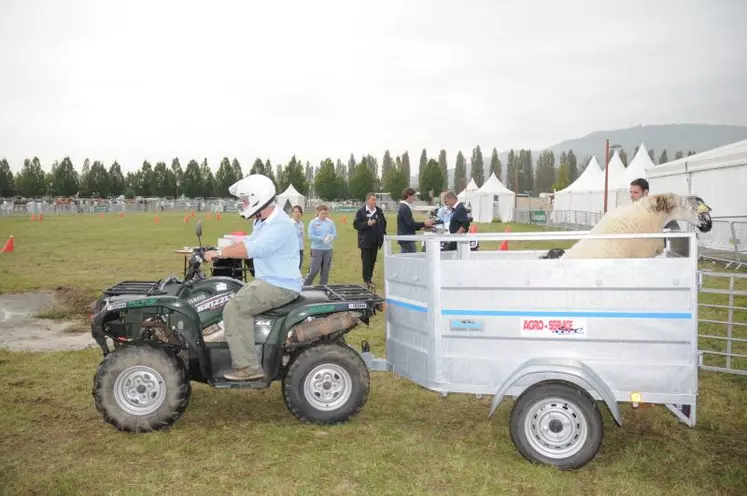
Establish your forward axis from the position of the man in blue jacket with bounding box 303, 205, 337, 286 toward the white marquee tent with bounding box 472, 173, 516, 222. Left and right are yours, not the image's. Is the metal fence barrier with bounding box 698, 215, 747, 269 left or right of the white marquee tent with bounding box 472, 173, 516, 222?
right

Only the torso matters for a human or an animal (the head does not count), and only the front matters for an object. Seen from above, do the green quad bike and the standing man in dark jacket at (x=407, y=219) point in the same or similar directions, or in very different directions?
very different directions

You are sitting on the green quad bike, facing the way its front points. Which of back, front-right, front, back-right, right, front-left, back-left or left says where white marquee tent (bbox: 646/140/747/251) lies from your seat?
back-right

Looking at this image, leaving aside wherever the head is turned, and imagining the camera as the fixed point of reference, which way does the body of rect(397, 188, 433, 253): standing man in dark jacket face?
to the viewer's right

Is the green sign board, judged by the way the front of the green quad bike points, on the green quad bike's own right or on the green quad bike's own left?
on the green quad bike's own right

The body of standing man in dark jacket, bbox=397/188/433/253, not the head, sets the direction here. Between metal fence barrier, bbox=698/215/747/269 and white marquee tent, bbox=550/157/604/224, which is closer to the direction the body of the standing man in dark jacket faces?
the metal fence barrier

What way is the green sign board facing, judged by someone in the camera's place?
facing the viewer

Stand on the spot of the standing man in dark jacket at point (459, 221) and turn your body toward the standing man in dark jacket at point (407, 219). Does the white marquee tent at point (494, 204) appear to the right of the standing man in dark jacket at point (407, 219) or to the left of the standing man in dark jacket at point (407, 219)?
right

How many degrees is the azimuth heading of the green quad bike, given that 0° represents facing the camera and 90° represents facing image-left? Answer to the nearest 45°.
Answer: approximately 90°

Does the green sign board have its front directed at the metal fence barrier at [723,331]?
yes

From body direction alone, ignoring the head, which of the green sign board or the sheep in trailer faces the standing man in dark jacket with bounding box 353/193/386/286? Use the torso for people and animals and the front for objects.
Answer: the green sign board

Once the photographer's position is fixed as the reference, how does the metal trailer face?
facing to the left of the viewer

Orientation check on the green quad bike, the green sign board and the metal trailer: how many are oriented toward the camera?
1

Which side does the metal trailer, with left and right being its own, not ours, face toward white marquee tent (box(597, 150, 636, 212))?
right

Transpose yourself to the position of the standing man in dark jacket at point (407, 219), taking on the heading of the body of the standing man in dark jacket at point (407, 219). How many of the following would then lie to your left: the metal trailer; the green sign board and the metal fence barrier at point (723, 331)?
1

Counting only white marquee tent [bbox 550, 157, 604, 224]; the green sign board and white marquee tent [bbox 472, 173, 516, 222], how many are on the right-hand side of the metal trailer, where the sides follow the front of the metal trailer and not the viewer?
3

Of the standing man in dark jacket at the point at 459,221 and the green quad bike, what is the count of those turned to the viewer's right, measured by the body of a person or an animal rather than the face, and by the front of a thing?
0

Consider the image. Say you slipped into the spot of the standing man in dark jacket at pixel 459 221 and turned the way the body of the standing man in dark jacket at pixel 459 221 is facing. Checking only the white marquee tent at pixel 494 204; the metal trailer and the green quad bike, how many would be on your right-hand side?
1
